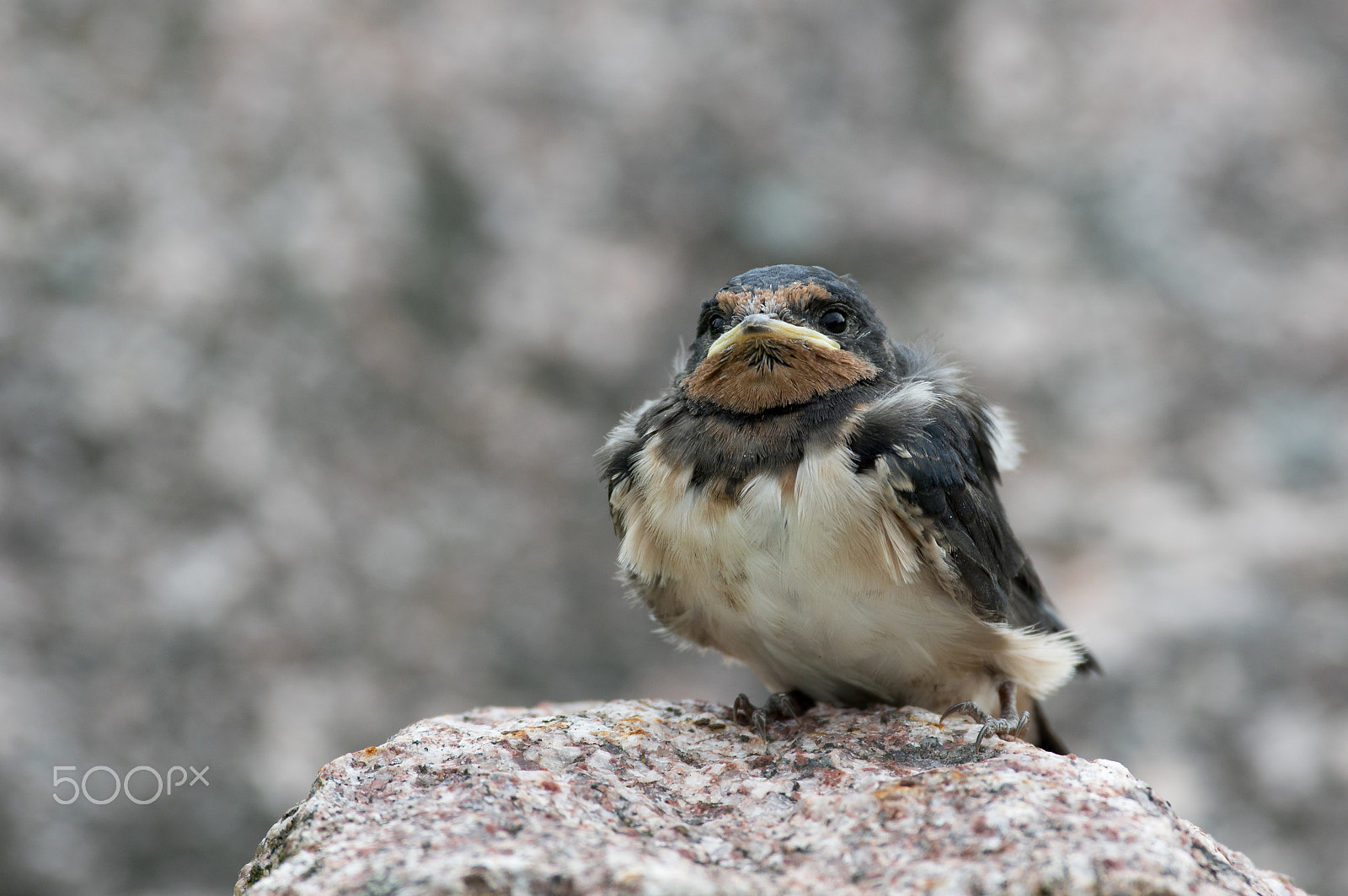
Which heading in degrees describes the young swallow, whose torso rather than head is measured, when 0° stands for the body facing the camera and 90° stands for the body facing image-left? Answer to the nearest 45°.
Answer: approximately 45°
